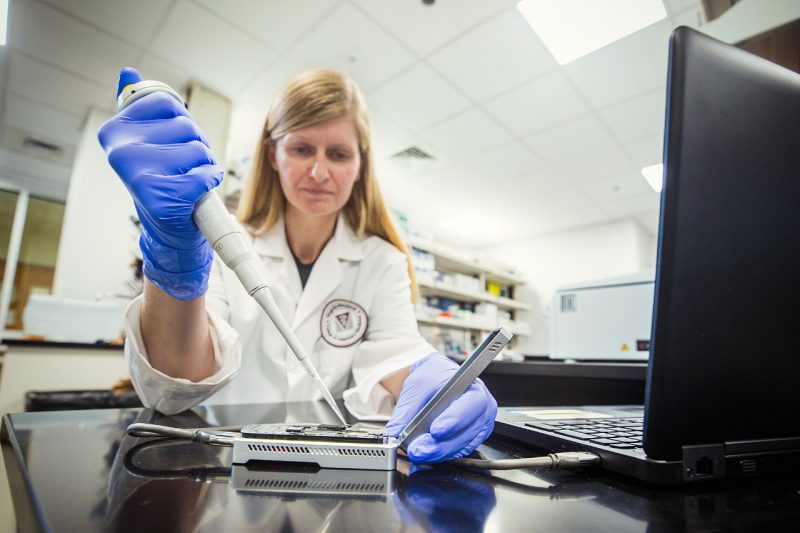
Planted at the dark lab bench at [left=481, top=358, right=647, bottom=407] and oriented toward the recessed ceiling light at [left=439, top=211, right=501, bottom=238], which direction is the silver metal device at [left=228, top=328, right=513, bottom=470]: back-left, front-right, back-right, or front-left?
back-left

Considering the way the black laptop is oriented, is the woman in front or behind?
in front

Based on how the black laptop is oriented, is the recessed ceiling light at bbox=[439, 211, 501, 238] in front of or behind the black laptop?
in front

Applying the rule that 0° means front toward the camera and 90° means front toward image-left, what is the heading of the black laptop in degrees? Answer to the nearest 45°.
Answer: approximately 135°

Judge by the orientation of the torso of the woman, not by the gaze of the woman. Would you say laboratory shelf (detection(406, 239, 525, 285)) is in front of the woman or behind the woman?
behind

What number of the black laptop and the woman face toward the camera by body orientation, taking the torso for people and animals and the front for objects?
1

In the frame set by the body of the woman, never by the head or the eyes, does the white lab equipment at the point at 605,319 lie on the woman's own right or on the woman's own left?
on the woman's own left

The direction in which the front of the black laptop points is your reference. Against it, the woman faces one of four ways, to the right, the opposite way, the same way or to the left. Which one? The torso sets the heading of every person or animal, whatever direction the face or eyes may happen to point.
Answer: the opposite way

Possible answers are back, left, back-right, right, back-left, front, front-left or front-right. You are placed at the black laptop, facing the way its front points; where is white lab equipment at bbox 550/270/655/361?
front-right

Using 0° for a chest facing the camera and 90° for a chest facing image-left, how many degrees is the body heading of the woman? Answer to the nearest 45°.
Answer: approximately 0°

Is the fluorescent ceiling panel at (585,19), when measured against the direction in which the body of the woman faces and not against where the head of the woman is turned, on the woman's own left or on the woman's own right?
on the woman's own left
